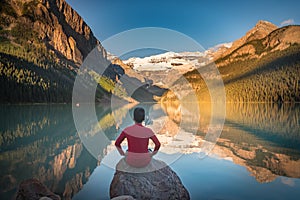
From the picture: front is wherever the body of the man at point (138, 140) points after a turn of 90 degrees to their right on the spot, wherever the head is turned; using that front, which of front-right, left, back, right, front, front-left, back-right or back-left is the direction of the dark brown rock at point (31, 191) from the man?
back

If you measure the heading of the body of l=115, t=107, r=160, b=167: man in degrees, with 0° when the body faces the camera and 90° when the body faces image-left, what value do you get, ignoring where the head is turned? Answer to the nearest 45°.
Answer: approximately 180°
